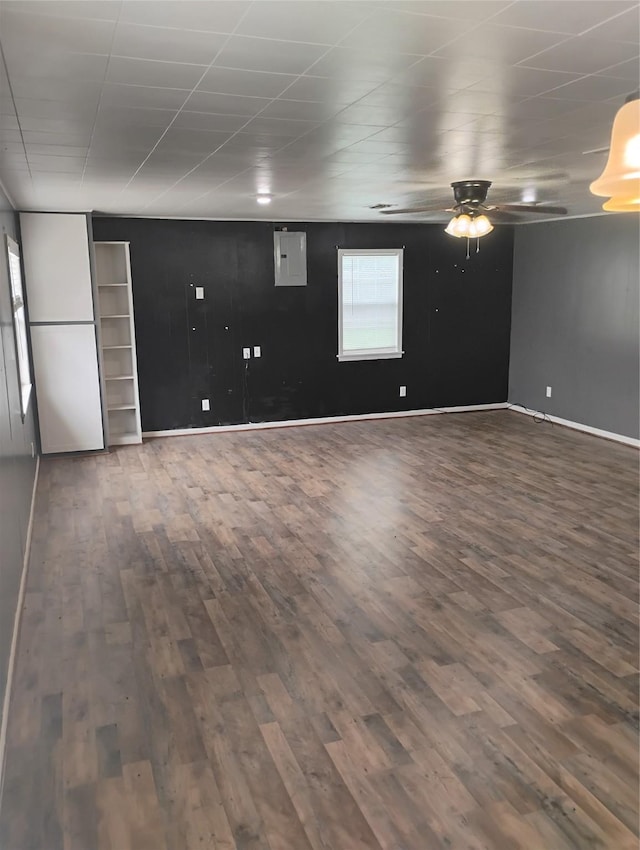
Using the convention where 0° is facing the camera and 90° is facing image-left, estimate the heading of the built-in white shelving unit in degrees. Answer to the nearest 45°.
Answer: approximately 0°

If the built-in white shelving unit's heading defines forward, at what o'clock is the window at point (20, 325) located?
The window is roughly at 1 o'clock from the built-in white shelving unit.

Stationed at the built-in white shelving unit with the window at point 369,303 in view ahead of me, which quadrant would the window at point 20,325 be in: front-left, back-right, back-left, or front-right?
back-right

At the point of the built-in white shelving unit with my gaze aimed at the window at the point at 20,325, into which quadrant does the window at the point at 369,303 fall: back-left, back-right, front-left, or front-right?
back-left

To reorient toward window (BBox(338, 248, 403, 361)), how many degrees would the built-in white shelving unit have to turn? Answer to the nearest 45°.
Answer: approximately 90° to its left

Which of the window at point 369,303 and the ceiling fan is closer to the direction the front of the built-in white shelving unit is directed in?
the ceiling fan
